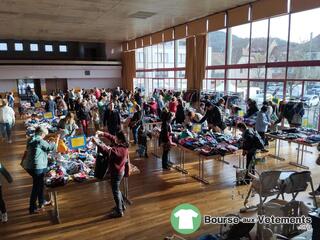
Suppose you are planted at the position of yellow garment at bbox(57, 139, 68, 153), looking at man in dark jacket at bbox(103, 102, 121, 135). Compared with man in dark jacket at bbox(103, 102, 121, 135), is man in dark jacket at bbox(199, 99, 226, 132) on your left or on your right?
right

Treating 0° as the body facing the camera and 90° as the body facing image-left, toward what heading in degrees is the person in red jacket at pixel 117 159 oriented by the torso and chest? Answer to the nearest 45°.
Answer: approximately 90°

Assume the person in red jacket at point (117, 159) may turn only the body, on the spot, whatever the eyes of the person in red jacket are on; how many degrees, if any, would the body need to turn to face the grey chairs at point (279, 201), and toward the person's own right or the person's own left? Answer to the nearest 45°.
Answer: approximately 180°

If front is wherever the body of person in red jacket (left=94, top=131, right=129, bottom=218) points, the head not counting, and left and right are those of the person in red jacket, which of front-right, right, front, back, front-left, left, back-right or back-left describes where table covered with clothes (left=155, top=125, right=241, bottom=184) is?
back-right

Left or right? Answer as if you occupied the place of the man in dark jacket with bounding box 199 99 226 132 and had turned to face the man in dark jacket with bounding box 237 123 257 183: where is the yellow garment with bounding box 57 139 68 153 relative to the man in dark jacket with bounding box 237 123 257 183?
right

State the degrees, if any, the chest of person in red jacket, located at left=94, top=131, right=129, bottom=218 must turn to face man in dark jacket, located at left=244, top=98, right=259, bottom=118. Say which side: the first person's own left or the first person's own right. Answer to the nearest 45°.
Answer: approximately 135° to the first person's own right

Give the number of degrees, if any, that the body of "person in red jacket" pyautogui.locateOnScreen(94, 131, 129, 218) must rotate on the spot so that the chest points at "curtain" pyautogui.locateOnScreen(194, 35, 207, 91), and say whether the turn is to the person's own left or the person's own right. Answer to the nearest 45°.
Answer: approximately 135° to the person's own right

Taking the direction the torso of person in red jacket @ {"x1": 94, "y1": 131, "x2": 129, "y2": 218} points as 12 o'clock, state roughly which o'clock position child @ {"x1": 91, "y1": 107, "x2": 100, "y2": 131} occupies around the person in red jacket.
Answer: The child is roughly at 3 o'clock from the person in red jacket.

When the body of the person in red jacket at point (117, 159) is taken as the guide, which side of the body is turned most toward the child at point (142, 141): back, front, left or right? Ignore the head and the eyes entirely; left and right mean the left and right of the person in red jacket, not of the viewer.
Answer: right

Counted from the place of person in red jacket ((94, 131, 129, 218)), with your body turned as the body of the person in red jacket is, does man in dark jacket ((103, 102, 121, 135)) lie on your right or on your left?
on your right

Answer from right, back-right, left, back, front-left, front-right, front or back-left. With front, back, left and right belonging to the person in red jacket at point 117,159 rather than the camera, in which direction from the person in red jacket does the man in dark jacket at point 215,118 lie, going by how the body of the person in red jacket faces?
back-right

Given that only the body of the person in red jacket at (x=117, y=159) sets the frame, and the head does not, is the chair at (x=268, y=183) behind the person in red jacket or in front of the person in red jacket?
behind

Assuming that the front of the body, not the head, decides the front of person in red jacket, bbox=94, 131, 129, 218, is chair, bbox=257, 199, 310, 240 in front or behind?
behind

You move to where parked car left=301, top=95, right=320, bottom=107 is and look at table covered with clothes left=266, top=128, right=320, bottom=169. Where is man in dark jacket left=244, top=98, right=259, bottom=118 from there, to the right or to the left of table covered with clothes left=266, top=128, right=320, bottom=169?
right

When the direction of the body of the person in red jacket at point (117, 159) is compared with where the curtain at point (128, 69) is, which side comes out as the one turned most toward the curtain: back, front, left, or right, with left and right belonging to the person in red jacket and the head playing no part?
right
